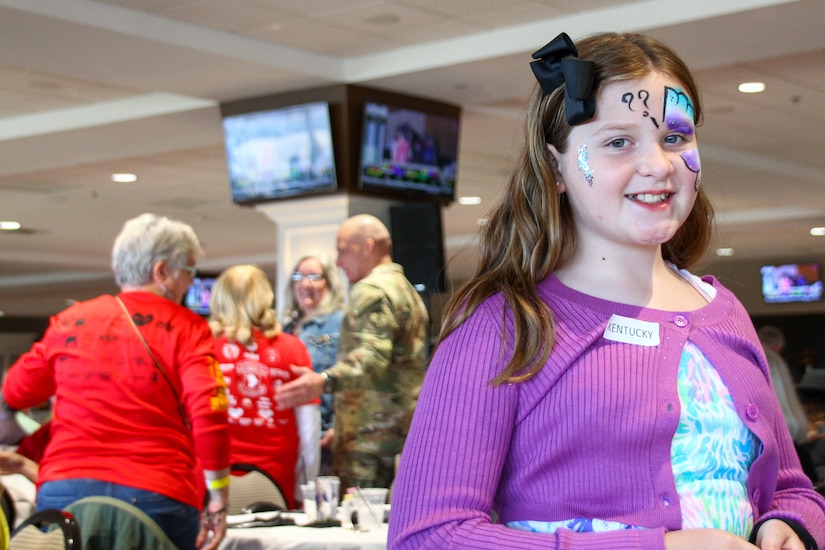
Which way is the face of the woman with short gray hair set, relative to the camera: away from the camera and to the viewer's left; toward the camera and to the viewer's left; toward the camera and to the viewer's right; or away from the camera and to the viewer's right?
away from the camera and to the viewer's right

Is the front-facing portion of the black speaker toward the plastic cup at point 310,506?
yes

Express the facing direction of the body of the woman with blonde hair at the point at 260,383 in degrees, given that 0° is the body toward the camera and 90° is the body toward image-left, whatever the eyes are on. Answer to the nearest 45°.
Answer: approximately 180°

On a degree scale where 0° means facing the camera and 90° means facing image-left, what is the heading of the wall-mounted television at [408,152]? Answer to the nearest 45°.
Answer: approximately 315°

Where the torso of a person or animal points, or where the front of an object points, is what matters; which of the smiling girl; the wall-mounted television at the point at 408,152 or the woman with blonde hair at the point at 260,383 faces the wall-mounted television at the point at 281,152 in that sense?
the woman with blonde hair

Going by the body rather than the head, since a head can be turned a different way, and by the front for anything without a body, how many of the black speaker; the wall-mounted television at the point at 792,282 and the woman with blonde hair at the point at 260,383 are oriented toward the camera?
2

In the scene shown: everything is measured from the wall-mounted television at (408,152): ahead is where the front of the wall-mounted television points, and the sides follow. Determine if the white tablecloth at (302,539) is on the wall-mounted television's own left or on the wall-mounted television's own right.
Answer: on the wall-mounted television's own right

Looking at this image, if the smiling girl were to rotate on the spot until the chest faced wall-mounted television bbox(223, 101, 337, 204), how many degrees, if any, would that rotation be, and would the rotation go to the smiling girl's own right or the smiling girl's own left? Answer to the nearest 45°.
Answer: approximately 135° to the smiling girl's own left

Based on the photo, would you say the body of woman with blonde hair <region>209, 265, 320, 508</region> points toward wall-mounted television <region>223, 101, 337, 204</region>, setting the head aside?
yes

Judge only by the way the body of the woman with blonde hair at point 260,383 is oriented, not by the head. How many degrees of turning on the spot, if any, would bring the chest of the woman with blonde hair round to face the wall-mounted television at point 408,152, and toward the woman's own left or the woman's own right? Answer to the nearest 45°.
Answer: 0° — they already face it

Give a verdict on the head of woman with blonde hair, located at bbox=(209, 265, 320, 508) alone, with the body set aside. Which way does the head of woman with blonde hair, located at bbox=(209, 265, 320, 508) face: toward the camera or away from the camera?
away from the camera

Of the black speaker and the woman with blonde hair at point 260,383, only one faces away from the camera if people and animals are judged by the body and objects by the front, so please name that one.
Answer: the woman with blonde hair

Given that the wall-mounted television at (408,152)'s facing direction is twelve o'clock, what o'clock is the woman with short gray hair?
The woman with short gray hair is roughly at 2 o'clock from the wall-mounted television.

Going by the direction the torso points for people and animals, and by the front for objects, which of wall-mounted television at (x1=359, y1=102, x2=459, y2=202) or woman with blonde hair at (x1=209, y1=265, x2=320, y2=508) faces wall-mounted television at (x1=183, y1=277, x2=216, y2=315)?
the woman with blonde hair
